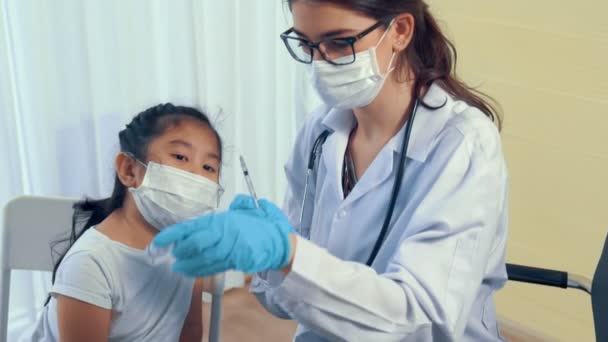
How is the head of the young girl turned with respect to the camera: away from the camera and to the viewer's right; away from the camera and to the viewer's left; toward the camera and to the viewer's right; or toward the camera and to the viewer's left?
toward the camera and to the viewer's right

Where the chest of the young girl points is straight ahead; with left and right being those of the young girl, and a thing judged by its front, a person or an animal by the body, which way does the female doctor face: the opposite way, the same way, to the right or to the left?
to the right

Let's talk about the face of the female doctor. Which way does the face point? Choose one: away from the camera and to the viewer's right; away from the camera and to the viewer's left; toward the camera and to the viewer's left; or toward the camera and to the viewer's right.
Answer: toward the camera and to the viewer's left

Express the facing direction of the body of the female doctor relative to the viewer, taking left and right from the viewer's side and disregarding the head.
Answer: facing the viewer and to the left of the viewer

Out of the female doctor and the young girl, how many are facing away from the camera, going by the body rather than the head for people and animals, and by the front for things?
0

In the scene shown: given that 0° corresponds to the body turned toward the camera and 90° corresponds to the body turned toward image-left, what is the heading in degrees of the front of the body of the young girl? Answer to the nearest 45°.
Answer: approximately 315°
